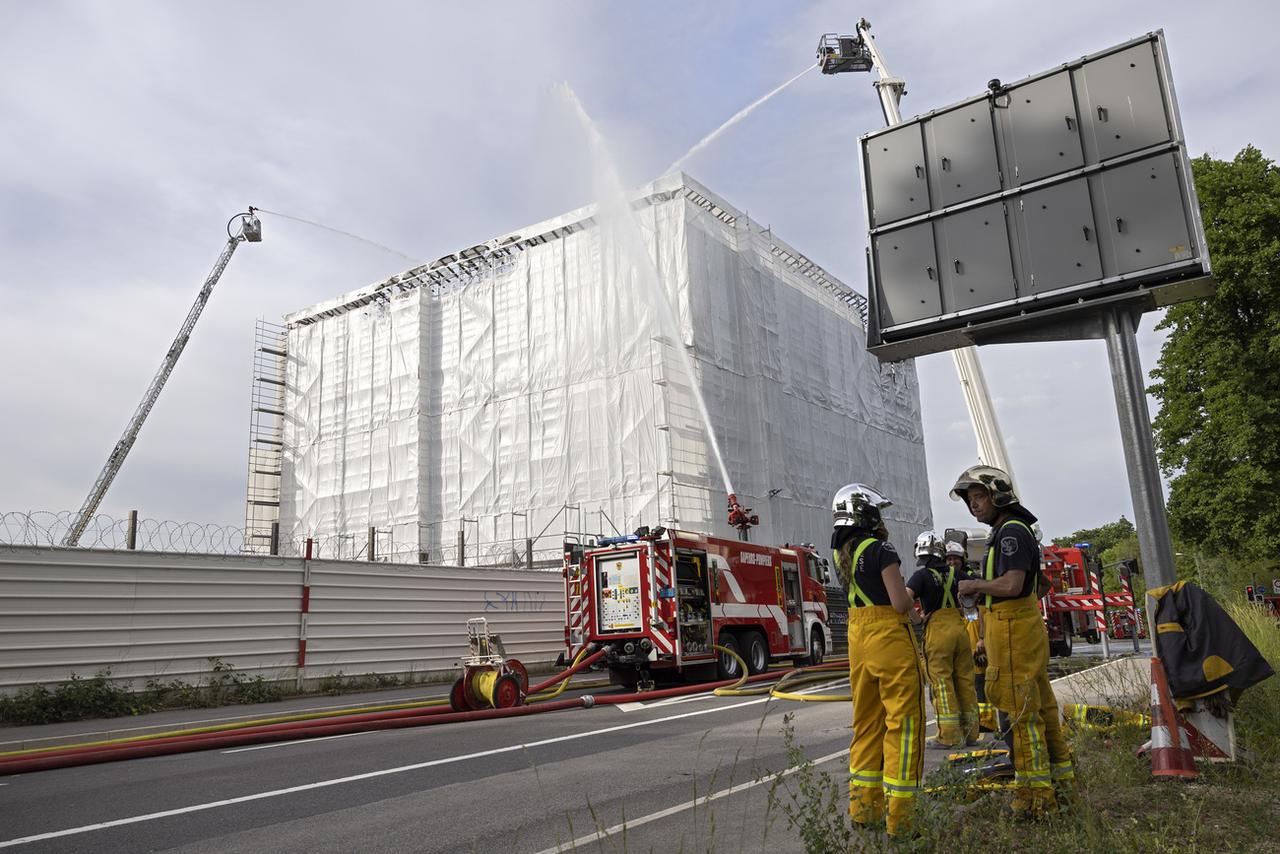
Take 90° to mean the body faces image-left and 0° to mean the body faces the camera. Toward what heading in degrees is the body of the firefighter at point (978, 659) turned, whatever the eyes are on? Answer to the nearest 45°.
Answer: approximately 45°

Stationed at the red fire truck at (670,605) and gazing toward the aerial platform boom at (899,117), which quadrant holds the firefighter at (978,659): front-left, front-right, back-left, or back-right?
back-right

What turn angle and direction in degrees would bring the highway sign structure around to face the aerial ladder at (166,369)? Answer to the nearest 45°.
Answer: approximately 90° to its left

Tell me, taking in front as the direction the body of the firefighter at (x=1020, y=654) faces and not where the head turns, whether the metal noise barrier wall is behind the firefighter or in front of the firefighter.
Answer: in front

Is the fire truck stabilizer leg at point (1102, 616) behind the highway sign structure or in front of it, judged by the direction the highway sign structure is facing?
in front

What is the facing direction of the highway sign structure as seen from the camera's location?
facing away from the viewer and to the right of the viewer

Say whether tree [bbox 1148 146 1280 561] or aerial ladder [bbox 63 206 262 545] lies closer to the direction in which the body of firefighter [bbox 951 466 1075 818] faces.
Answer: the aerial ladder

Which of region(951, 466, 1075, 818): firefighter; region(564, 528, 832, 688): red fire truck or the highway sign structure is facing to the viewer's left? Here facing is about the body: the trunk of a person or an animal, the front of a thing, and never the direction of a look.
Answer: the firefighter

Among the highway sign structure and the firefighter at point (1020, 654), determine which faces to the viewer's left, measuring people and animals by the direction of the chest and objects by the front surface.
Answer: the firefighter

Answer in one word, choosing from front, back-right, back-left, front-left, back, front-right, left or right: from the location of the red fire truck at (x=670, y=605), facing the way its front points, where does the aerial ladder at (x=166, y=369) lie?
left
